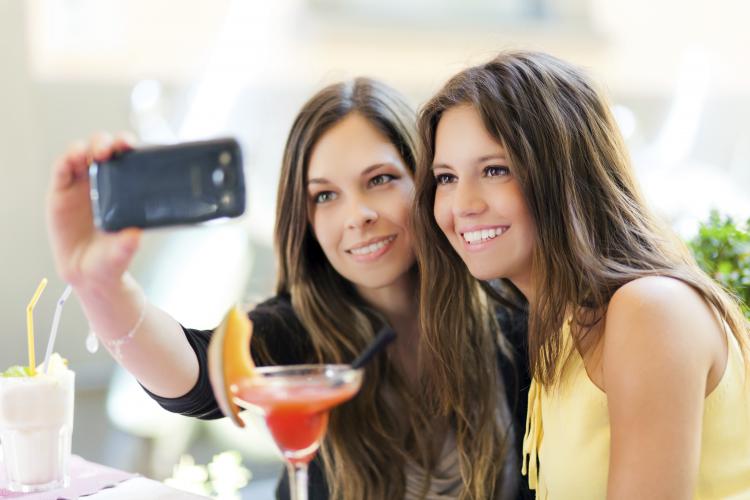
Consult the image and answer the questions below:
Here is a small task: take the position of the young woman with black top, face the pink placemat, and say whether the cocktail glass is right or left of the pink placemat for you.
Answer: left

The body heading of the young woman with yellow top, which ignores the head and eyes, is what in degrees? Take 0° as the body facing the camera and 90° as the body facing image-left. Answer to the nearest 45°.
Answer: approximately 45°

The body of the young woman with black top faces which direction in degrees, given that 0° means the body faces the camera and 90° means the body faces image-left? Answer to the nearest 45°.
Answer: approximately 0°

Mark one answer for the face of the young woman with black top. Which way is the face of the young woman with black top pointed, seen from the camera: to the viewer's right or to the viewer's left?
to the viewer's left

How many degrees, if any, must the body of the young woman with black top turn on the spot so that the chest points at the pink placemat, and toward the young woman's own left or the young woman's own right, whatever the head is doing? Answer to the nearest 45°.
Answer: approximately 45° to the young woman's own right
